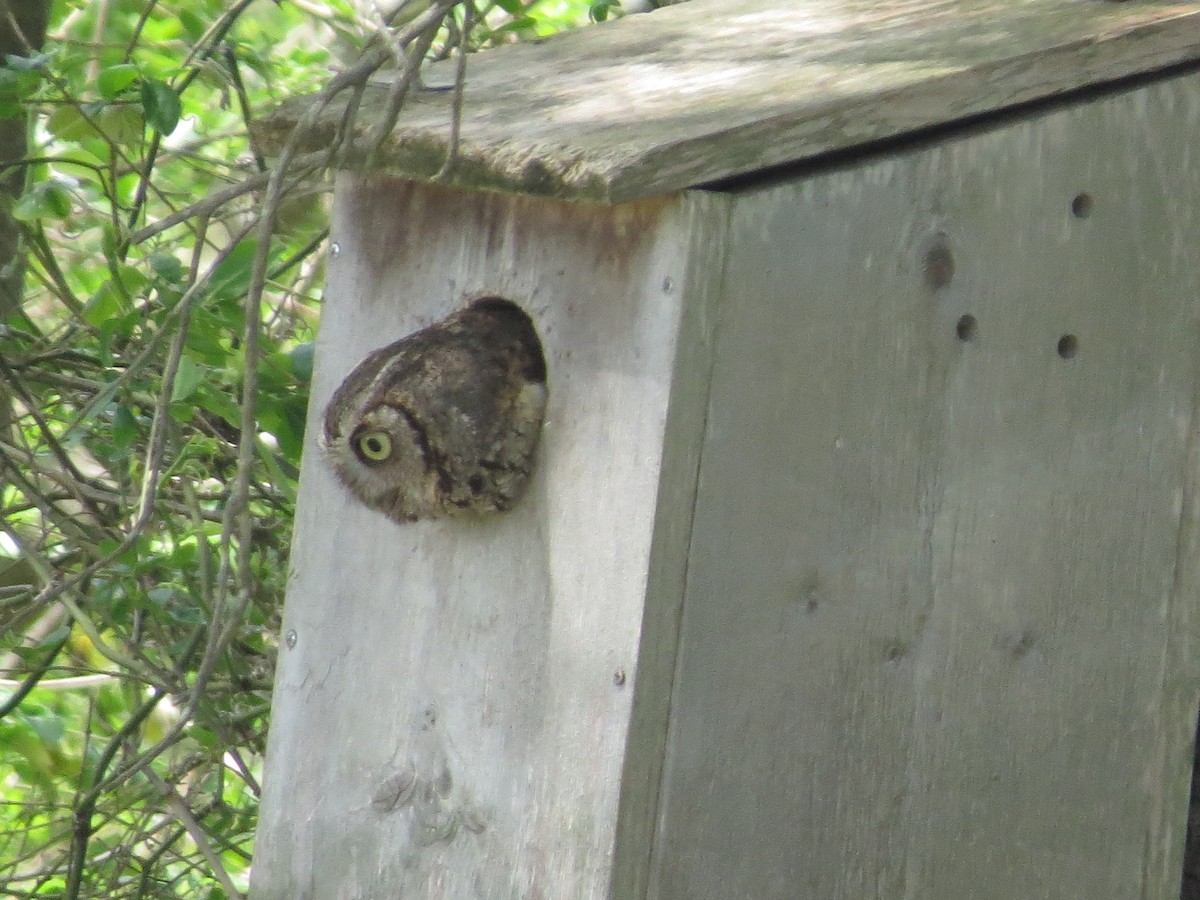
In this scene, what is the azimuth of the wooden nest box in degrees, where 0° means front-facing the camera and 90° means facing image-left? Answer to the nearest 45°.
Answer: approximately 45°

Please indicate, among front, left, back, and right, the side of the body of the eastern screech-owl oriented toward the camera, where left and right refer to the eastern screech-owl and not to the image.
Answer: left
